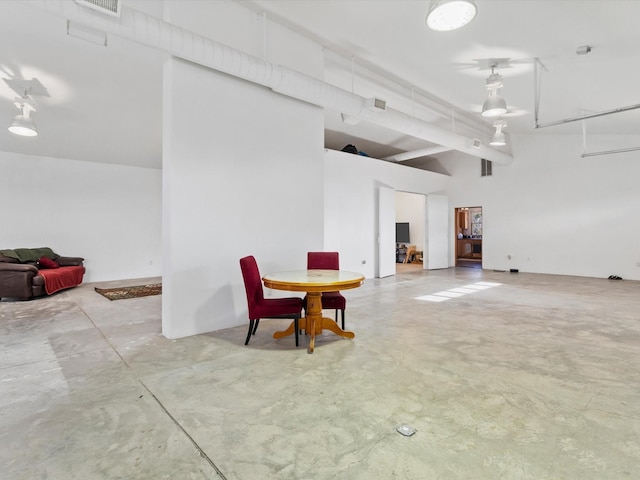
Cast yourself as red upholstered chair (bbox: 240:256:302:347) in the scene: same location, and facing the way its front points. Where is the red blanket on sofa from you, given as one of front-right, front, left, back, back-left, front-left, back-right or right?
back-left

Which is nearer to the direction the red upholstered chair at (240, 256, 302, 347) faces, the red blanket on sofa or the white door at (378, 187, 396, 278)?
the white door

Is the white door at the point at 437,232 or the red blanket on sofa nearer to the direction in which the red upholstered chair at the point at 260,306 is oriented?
the white door

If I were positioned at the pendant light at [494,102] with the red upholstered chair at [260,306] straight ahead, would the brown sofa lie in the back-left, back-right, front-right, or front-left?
front-right

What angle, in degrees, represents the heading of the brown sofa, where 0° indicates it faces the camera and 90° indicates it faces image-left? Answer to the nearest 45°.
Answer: approximately 315°

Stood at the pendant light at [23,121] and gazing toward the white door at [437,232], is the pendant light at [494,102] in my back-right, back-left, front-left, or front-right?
front-right

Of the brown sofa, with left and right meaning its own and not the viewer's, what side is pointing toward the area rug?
front

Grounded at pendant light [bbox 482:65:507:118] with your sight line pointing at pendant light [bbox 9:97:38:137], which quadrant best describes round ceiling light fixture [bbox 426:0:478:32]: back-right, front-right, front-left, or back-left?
front-left

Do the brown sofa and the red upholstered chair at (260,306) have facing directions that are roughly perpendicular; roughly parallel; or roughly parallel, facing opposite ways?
roughly parallel

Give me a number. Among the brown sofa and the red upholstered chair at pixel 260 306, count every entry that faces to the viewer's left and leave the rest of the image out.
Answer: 0

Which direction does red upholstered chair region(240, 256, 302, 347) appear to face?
to the viewer's right

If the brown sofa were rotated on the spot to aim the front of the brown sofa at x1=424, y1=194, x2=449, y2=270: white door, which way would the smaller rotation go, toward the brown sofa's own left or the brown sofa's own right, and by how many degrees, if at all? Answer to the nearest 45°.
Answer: approximately 45° to the brown sofa's own left

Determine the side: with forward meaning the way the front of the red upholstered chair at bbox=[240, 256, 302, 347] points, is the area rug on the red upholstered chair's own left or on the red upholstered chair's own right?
on the red upholstered chair's own left
